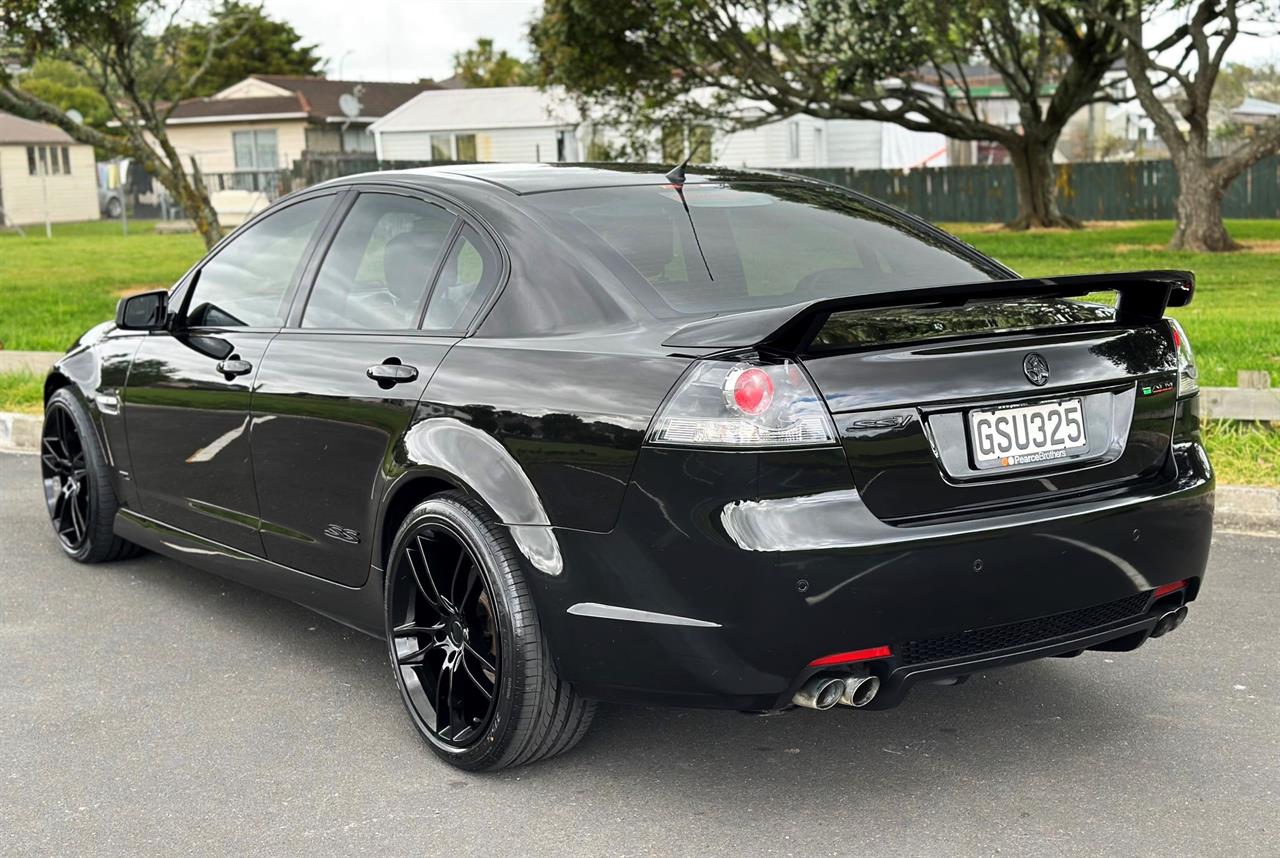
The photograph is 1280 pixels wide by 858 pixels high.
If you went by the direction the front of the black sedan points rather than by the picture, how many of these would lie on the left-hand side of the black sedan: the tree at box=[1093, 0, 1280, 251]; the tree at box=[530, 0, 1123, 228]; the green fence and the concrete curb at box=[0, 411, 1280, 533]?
0

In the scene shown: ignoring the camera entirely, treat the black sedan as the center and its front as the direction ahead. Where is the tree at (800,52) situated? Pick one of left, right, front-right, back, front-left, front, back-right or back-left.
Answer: front-right

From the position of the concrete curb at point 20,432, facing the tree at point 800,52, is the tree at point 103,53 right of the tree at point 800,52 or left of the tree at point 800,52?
left

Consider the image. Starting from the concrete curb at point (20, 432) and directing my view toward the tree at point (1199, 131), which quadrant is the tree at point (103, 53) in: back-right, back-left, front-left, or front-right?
front-left

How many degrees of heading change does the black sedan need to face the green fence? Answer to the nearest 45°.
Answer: approximately 45° to its right

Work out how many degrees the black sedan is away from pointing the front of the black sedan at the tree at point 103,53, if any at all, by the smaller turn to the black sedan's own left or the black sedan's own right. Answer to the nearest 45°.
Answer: approximately 45° to the black sedan's own right

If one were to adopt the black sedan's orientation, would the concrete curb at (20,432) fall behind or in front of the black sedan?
in front

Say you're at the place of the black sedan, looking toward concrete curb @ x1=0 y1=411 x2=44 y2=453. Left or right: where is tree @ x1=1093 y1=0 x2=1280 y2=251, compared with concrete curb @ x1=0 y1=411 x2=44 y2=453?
right

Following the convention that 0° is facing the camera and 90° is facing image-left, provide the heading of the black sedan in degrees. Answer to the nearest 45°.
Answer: approximately 135°

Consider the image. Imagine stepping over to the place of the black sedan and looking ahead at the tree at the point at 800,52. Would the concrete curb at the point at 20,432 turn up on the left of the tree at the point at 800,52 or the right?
left

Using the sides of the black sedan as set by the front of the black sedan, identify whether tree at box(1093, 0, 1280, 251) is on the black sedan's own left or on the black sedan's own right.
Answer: on the black sedan's own right

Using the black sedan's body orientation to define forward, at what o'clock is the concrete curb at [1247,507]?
The concrete curb is roughly at 3 o'clock from the black sedan.
